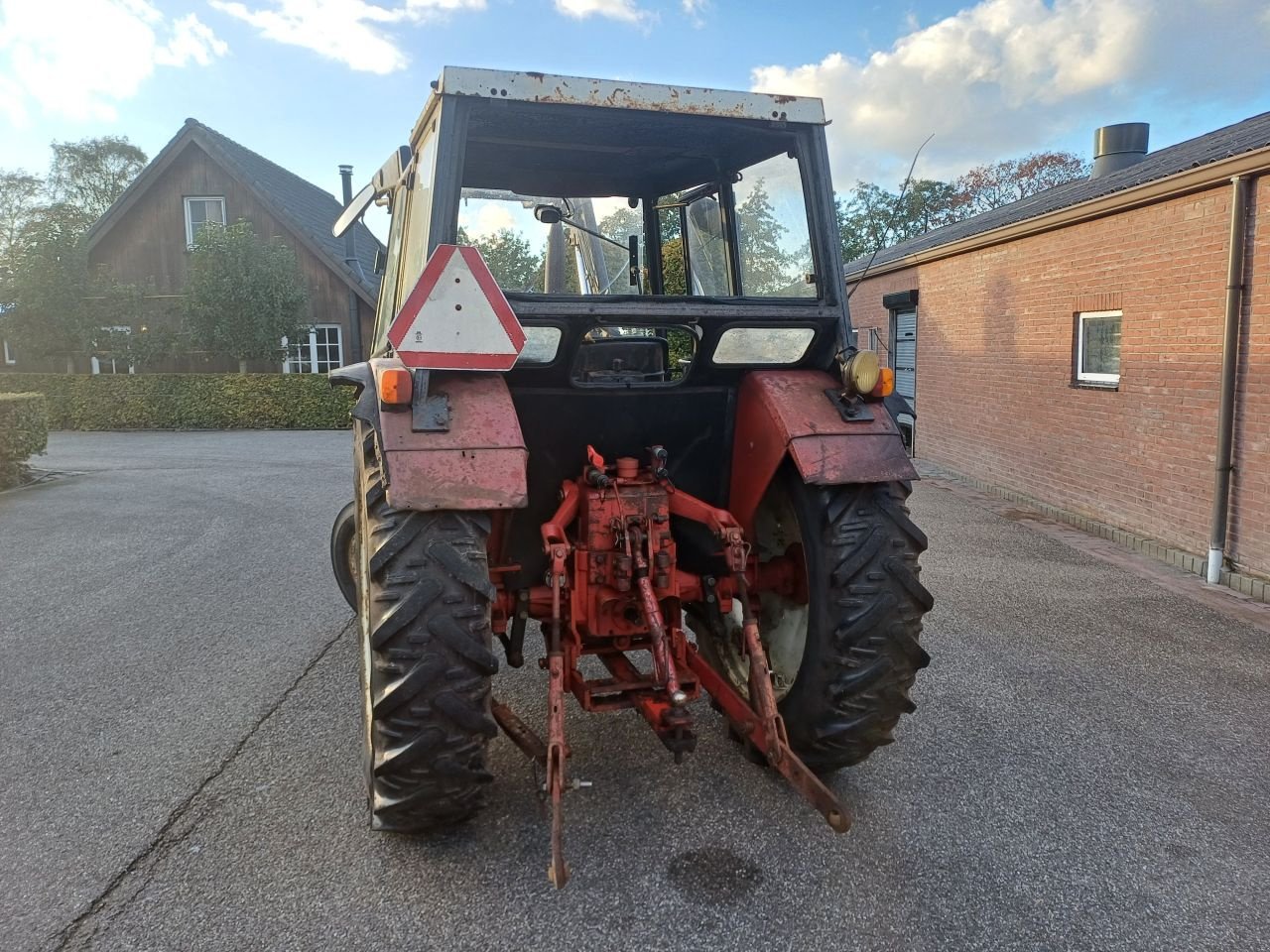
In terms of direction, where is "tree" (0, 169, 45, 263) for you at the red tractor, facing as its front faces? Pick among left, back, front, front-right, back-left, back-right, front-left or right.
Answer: front-left

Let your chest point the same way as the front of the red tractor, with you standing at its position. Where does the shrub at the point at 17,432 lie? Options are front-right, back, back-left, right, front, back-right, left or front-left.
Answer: front-left

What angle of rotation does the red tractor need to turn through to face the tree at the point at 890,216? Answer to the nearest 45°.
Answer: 0° — it already faces it

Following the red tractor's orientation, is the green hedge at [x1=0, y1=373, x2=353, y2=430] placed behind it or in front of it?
in front

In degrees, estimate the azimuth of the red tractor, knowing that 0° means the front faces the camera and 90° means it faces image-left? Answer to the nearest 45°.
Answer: approximately 180°

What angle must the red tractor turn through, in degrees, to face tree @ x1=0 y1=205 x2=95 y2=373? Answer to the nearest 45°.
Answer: approximately 45° to its left

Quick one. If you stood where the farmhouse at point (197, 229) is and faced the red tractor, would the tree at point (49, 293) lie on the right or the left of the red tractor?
right

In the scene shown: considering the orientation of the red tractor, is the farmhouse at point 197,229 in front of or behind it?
in front

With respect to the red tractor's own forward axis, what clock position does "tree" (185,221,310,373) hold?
The tree is roughly at 11 o'clock from the red tractor.

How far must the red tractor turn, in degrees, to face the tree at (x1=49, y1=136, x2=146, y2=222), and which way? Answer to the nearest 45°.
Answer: approximately 45° to its left

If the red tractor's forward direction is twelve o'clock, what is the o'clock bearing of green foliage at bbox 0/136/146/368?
The green foliage is roughly at 11 o'clock from the red tractor.
